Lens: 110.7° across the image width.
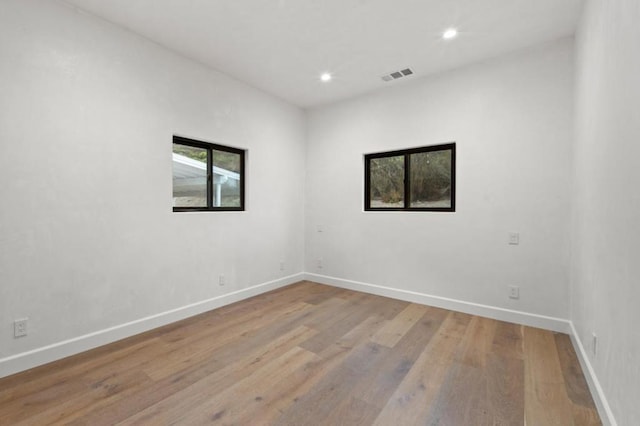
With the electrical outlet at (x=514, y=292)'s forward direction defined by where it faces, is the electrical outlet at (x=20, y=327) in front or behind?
in front

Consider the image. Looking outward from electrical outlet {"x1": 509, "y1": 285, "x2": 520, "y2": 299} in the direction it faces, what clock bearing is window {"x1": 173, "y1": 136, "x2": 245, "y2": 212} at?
The window is roughly at 2 o'clock from the electrical outlet.

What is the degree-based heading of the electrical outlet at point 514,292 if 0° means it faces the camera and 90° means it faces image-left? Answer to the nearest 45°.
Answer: approximately 0°

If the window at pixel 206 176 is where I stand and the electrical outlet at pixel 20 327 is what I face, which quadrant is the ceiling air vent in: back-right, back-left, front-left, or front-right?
back-left
